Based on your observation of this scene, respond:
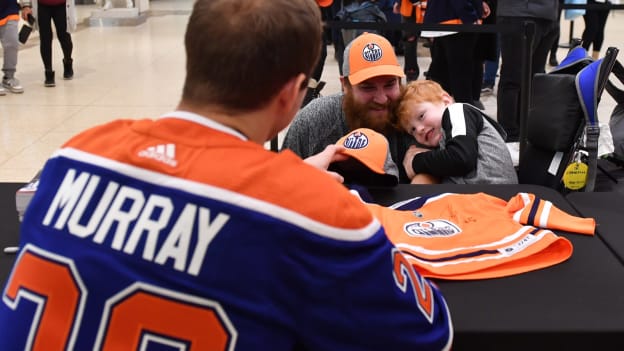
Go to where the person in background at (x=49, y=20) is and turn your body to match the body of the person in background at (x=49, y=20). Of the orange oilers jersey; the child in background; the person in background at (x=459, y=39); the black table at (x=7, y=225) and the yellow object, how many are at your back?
0

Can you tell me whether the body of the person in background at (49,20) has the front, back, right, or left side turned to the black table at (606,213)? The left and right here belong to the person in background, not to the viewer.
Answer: front

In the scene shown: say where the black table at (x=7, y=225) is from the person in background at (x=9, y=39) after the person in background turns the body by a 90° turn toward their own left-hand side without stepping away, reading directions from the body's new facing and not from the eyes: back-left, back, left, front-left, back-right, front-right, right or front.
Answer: back-right

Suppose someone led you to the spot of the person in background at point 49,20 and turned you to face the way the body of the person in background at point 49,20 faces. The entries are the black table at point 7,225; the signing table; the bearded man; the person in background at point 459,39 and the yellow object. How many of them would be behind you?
0

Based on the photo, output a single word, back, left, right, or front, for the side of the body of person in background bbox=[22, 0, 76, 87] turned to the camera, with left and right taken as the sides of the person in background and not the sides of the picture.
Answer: front

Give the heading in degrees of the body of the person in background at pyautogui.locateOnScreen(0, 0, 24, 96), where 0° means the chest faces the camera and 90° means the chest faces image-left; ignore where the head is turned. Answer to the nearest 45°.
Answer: approximately 315°

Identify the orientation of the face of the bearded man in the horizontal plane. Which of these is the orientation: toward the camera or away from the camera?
toward the camera

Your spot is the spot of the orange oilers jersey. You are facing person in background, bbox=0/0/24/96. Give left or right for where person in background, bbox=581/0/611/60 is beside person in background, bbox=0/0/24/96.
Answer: right

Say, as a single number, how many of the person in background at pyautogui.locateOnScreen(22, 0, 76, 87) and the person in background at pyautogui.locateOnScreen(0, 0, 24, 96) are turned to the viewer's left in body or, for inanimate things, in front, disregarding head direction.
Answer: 0

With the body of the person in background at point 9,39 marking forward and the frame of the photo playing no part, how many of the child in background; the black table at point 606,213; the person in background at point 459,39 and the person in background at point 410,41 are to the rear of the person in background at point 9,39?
0

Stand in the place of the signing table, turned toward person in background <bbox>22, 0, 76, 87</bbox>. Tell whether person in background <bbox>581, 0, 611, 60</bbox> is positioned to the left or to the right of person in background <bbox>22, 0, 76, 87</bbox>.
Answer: right

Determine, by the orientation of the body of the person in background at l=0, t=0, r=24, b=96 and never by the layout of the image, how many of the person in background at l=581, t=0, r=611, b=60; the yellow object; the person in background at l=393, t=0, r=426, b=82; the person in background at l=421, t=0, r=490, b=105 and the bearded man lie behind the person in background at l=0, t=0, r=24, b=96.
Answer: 0

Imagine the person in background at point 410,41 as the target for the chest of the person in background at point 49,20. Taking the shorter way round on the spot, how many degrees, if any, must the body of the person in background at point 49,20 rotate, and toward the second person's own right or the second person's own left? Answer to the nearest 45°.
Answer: approximately 90° to the second person's own left
